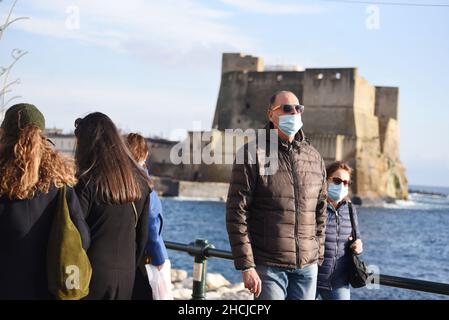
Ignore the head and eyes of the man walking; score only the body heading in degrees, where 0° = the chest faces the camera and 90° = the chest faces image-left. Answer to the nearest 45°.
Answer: approximately 315°

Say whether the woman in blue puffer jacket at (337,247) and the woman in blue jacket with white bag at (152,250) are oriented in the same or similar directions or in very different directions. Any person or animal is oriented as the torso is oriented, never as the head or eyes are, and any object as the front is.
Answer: very different directions

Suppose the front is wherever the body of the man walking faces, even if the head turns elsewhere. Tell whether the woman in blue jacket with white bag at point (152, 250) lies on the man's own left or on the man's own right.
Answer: on the man's own right

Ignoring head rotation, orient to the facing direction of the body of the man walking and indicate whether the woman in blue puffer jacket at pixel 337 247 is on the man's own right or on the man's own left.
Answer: on the man's own left

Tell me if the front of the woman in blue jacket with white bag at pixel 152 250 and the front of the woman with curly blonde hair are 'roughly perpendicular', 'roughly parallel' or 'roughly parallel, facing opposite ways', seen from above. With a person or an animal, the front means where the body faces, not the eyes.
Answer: roughly parallel

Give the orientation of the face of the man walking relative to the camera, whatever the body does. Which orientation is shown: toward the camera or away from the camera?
toward the camera

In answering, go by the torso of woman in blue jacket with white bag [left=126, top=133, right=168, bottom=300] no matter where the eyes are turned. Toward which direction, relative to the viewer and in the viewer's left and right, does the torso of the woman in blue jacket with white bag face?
facing away from the viewer

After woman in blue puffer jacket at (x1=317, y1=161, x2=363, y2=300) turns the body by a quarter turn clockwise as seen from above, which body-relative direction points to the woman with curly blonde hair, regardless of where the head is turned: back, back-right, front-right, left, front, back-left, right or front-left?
front-left

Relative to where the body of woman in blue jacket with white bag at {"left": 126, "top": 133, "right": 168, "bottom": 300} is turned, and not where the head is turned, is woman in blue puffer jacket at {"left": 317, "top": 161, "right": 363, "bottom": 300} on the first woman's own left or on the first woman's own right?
on the first woman's own right

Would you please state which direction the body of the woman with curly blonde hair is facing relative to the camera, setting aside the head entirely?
away from the camera

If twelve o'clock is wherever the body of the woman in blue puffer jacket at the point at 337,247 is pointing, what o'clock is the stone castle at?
The stone castle is roughly at 6 o'clock from the woman in blue puffer jacket.

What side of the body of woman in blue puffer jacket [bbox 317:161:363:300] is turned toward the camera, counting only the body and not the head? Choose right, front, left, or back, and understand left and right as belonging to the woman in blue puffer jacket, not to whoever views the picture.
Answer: front

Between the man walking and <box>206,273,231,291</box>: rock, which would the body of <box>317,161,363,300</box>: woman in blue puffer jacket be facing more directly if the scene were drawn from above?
the man walking
